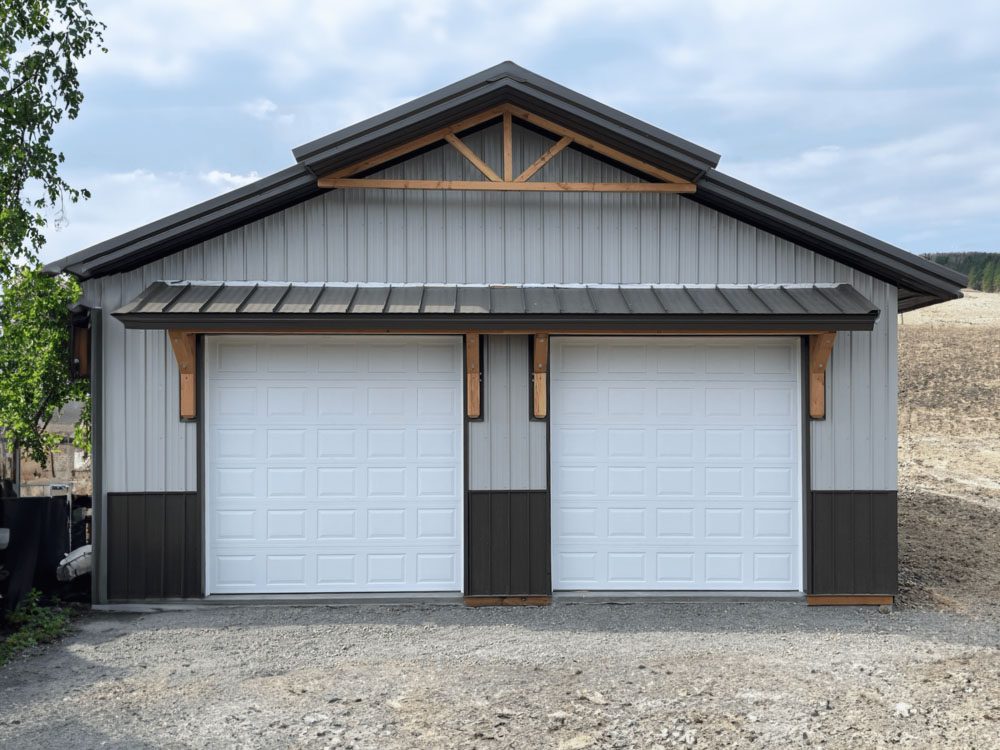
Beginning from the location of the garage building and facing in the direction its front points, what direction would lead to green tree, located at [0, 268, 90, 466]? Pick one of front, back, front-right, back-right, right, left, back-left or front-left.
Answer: right

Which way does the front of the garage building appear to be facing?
toward the camera
